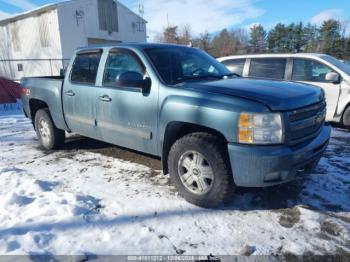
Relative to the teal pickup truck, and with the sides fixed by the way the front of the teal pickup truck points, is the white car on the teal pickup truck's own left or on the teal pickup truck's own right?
on the teal pickup truck's own left

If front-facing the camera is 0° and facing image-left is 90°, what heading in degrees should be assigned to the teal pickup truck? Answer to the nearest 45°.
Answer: approximately 315°

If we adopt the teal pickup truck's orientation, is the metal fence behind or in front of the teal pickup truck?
behind

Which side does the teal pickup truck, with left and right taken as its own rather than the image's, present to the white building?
back
